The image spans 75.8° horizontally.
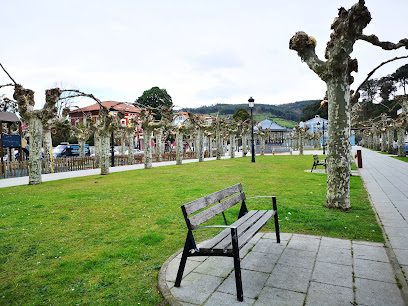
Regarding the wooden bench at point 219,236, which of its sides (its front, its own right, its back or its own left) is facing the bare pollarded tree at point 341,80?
left

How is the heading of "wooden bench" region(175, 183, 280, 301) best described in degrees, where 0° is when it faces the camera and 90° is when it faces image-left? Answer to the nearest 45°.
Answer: approximately 315°

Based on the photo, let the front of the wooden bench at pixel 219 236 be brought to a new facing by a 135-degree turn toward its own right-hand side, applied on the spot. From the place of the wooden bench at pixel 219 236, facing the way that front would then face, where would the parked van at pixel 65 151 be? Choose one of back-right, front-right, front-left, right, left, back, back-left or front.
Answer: front-right
